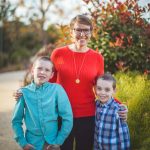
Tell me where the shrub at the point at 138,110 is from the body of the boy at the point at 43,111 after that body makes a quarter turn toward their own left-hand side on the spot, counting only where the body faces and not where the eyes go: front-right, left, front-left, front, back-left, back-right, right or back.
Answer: front-left

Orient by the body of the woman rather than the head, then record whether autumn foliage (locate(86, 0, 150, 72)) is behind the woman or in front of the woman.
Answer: behind

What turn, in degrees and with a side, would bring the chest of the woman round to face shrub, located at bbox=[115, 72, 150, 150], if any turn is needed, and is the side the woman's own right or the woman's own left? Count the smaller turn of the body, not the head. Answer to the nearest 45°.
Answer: approximately 135° to the woman's own left

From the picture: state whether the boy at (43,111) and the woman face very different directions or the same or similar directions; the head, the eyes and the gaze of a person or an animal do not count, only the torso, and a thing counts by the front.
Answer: same or similar directions

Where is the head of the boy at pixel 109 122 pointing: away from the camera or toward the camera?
toward the camera

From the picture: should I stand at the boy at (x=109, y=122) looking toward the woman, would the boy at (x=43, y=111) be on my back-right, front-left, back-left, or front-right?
front-left

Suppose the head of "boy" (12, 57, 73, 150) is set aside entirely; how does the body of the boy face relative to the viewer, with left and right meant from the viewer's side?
facing the viewer

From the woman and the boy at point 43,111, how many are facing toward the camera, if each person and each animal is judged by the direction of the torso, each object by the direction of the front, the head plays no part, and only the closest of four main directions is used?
2

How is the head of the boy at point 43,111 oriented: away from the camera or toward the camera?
toward the camera

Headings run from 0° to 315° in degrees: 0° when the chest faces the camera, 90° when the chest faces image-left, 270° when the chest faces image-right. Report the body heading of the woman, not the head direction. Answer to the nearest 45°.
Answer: approximately 0°

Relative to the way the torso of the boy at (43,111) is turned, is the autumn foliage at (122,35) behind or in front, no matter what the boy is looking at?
behind

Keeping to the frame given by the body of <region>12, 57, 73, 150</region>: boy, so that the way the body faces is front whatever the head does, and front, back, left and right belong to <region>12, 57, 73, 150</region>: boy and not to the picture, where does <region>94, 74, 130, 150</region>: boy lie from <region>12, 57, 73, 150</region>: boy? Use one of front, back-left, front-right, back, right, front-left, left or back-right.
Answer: left
